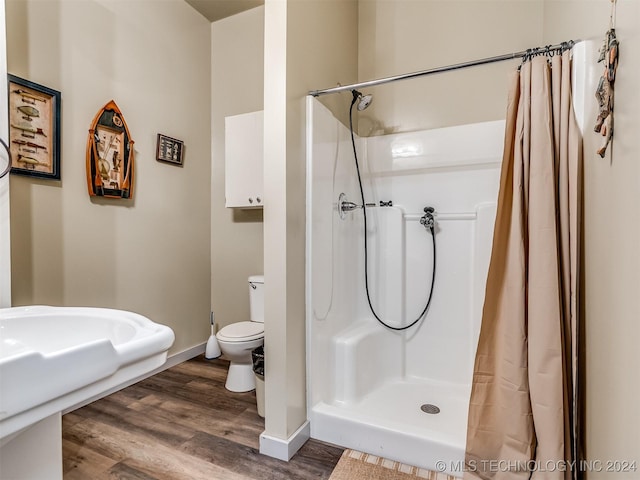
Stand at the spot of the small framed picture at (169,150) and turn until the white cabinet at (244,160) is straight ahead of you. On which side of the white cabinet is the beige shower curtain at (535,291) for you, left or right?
right

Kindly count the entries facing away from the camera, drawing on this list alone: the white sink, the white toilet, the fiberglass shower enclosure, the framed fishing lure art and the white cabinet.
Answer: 0

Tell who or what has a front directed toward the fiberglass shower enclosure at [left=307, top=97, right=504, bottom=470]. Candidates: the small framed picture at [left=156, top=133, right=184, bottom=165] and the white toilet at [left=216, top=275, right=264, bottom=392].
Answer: the small framed picture

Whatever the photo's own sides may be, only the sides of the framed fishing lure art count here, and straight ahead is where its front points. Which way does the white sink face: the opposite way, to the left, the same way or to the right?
the same way

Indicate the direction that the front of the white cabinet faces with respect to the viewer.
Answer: facing the viewer and to the left of the viewer

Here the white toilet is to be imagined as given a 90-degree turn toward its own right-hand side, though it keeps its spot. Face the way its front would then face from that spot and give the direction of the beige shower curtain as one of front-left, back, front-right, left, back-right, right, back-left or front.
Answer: back

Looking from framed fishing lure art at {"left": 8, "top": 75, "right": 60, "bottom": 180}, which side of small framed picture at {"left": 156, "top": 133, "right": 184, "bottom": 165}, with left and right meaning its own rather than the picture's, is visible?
right

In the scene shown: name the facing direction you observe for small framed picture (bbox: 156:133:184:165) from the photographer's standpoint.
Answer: facing the viewer and to the right of the viewer

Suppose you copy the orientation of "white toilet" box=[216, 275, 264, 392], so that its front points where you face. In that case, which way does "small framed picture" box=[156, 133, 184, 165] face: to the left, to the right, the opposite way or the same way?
to the left

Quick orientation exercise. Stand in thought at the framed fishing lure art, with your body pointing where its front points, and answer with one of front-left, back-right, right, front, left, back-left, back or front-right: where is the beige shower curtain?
front

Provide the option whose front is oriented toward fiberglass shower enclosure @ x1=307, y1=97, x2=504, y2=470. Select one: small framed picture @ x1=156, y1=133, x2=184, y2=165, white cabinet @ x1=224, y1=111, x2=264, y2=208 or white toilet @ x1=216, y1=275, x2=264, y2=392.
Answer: the small framed picture

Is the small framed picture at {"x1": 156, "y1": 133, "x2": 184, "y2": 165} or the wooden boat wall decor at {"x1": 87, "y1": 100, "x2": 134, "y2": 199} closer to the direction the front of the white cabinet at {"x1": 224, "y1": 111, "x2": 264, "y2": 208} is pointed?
the wooden boat wall decor

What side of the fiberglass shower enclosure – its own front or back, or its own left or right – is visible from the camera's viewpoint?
front

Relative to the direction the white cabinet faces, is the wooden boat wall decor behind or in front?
in front

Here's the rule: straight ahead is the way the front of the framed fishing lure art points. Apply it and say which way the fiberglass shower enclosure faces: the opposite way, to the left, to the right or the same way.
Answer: to the right

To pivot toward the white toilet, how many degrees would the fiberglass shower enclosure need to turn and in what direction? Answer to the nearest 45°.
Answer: approximately 90° to its right

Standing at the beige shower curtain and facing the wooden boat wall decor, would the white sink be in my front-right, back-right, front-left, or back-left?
front-left

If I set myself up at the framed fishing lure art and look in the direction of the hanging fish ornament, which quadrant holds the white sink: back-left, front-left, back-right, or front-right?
front-right

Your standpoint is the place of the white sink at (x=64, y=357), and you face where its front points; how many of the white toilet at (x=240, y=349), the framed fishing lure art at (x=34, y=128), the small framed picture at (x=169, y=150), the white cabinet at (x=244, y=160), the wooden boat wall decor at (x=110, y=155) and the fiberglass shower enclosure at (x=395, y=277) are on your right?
0

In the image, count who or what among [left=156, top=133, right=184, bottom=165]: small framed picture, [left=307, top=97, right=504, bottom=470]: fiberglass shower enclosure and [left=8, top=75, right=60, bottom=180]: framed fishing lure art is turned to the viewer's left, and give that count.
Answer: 0

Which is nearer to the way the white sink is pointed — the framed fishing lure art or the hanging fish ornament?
the hanging fish ornament
